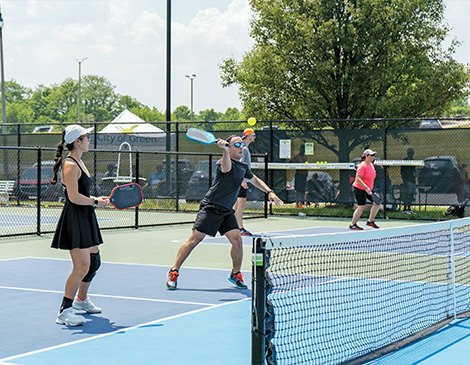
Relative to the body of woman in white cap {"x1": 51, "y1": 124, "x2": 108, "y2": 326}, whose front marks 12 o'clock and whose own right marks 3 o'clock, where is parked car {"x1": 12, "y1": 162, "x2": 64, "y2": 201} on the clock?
The parked car is roughly at 9 o'clock from the woman in white cap.

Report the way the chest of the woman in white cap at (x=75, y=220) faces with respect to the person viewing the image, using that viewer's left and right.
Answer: facing to the right of the viewer

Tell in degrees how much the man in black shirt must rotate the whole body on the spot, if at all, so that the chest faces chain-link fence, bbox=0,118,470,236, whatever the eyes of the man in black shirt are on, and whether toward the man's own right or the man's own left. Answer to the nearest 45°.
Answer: approximately 135° to the man's own left

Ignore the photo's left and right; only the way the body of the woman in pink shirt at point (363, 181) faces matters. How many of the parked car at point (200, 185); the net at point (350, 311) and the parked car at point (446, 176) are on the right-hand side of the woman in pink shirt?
1

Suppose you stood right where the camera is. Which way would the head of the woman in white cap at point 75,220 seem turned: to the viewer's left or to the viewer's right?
to the viewer's right

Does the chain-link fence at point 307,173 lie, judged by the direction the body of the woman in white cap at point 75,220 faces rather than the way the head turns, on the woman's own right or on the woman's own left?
on the woman's own left
